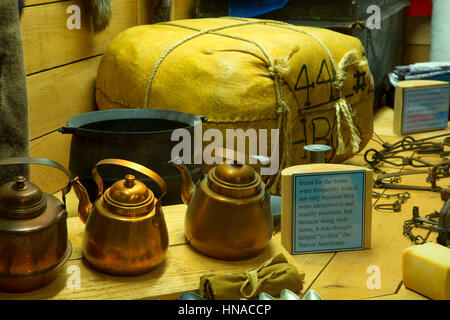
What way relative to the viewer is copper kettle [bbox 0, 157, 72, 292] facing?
to the viewer's left

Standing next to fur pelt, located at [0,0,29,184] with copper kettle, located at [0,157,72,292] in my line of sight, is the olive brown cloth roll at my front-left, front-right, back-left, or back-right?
front-left

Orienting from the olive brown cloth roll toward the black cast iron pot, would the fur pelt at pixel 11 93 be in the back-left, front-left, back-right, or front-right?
front-left
